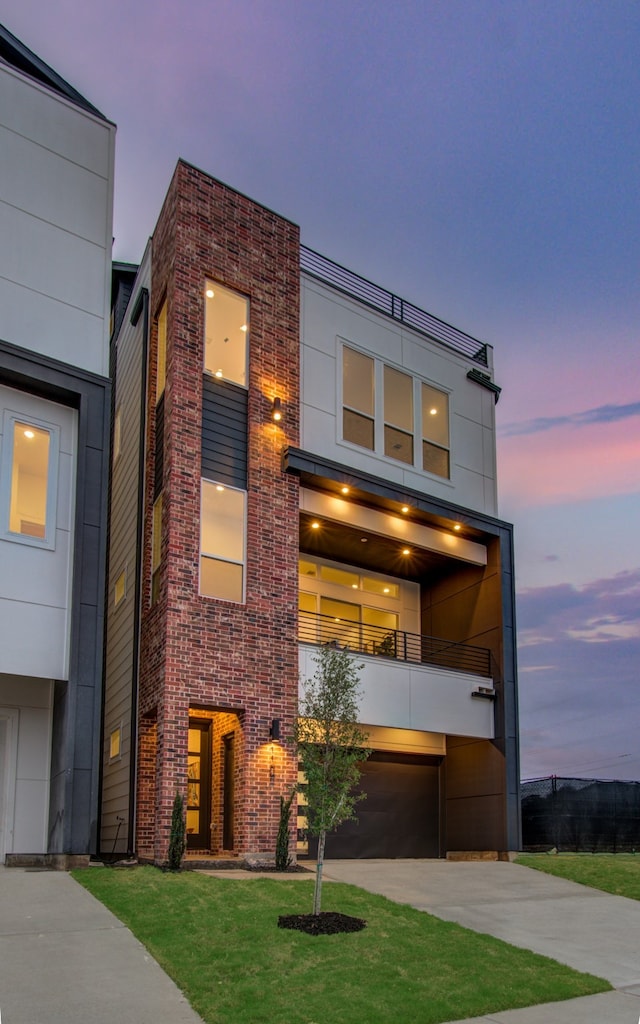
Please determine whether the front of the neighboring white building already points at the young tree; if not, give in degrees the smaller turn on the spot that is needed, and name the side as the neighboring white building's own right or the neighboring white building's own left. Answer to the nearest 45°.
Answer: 0° — it already faces it

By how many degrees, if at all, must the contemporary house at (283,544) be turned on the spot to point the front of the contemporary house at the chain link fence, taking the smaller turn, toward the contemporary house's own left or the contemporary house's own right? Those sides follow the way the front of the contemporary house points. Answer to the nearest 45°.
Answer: approximately 90° to the contemporary house's own left

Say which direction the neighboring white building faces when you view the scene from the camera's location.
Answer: facing the viewer and to the right of the viewer

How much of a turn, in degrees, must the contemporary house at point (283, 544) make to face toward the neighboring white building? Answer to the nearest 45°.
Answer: approximately 90° to its right

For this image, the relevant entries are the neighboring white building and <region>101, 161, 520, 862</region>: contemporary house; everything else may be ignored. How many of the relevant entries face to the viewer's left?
0

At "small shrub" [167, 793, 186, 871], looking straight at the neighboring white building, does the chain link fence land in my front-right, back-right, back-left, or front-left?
back-right

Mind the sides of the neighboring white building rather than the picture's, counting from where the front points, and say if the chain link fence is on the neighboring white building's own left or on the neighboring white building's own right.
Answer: on the neighboring white building's own left

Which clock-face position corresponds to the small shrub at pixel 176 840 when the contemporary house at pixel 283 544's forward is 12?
The small shrub is roughly at 2 o'clock from the contemporary house.
